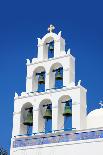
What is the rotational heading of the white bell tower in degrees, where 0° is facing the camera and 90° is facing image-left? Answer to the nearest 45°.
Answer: approximately 45°
